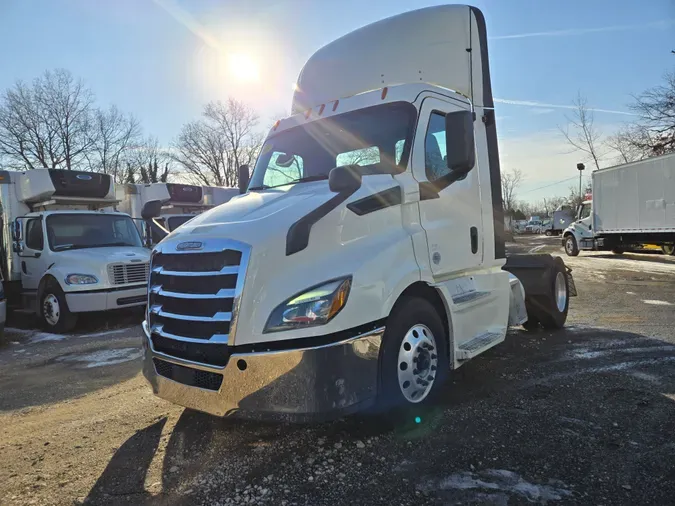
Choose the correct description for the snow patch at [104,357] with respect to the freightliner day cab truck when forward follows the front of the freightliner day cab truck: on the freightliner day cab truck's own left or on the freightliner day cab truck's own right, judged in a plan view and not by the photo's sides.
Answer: on the freightliner day cab truck's own right

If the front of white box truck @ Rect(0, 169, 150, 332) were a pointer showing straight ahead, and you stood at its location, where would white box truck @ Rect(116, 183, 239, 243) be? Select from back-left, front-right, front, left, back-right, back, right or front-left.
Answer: left

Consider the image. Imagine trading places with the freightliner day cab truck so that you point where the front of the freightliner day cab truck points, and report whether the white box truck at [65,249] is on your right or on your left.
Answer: on your right

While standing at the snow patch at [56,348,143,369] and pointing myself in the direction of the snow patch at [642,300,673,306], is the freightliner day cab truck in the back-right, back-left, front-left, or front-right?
front-right

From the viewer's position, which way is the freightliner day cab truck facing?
facing the viewer and to the left of the viewer

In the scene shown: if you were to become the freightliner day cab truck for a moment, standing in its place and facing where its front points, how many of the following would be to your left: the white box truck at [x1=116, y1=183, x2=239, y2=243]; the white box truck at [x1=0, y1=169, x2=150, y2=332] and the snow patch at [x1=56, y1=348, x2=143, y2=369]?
0

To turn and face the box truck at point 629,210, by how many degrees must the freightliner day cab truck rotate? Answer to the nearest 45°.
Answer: approximately 180°

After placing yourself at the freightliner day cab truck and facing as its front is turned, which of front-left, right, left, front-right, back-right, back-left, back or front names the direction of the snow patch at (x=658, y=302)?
back

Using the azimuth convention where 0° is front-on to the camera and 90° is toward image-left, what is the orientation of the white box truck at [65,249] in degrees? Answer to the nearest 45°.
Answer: approximately 315°

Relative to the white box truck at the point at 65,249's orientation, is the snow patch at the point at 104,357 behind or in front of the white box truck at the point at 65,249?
in front

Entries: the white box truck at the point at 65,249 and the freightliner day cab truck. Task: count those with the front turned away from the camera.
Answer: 0

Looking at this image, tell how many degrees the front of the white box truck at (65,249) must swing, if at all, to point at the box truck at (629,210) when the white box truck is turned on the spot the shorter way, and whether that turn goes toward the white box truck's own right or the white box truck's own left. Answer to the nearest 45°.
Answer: approximately 45° to the white box truck's own left
